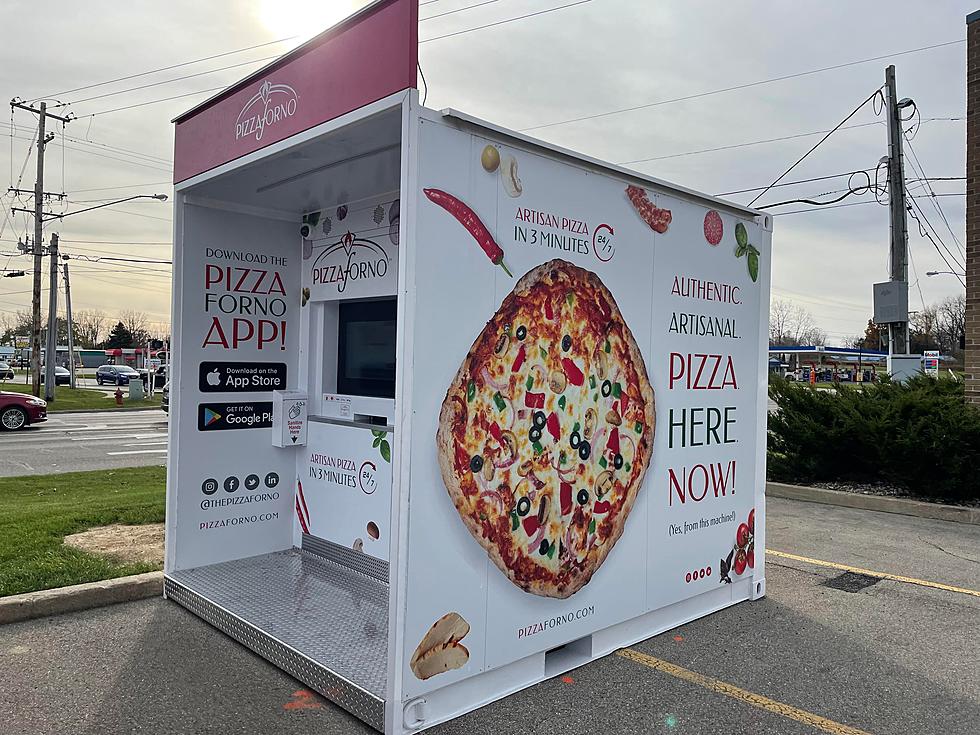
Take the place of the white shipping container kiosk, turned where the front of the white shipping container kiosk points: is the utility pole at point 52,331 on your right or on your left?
on your right

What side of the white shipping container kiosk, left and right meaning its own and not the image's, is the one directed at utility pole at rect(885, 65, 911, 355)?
back

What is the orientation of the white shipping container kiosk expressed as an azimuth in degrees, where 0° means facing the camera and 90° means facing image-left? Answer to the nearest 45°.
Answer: approximately 45°

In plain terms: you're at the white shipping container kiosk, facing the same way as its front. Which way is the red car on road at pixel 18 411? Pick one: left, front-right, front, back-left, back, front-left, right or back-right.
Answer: right

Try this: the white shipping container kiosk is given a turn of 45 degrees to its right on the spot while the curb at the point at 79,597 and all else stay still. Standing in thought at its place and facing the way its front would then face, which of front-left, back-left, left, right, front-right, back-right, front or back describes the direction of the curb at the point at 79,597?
front

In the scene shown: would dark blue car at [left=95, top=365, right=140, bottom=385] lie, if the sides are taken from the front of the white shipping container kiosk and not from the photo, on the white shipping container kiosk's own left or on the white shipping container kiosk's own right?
on the white shipping container kiosk's own right

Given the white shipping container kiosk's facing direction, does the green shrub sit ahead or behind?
behind
